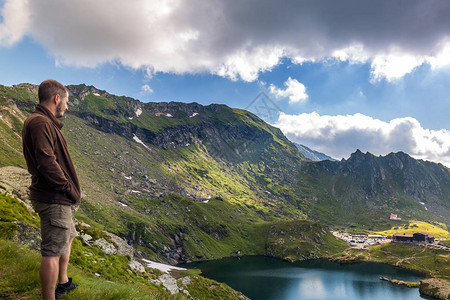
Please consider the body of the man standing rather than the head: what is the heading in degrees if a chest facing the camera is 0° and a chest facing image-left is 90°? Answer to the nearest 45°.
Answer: approximately 270°

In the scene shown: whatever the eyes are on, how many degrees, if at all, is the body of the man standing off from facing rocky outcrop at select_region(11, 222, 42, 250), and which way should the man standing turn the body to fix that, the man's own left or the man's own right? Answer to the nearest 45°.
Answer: approximately 90° to the man's own left

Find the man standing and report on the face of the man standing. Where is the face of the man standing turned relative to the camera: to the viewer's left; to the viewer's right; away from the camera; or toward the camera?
to the viewer's right
